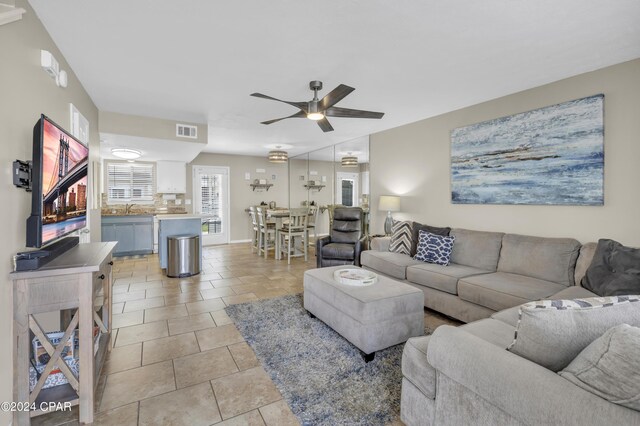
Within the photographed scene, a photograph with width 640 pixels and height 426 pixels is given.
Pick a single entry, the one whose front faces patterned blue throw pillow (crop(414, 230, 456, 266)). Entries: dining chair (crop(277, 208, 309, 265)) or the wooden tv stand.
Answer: the wooden tv stand

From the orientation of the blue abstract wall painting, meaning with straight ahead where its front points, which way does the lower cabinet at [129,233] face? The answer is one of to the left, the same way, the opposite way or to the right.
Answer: to the left

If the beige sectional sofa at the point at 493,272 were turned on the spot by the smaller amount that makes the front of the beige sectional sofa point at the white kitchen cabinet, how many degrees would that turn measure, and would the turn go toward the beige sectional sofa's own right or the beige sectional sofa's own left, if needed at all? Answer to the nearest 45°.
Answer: approximately 45° to the beige sectional sofa's own right

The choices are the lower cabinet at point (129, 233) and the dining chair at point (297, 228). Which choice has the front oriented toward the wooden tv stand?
the lower cabinet

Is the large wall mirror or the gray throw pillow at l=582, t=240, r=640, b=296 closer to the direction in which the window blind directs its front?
the gray throw pillow

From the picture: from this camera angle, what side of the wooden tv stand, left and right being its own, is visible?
right

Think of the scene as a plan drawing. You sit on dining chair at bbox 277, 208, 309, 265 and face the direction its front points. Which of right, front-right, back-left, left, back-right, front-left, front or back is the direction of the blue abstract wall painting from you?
back

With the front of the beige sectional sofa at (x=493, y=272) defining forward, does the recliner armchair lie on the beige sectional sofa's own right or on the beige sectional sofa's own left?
on the beige sectional sofa's own right

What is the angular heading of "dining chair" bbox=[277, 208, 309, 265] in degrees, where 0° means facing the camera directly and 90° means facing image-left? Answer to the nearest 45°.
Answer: approximately 135°

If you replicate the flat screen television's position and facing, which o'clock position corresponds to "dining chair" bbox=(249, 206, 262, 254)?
The dining chair is roughly at 9 o'clock from the flat screen television.

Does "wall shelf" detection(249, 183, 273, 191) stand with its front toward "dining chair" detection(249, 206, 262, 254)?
yes

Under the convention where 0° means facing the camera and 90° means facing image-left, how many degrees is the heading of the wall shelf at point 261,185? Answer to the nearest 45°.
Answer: approximately 0°
